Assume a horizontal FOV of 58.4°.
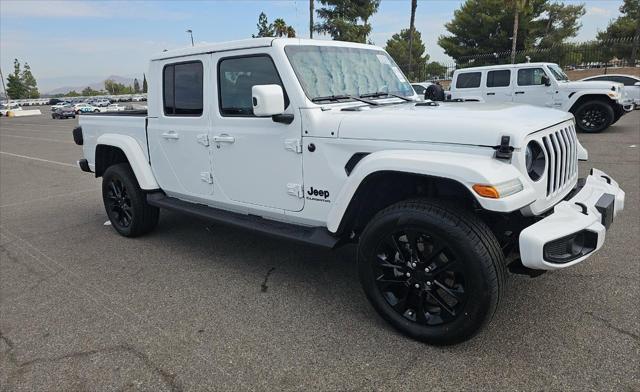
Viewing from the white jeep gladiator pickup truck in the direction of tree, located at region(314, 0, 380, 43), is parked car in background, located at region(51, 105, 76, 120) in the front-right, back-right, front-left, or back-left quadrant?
front-left

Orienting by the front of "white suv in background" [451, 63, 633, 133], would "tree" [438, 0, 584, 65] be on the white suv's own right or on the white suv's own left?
on the white suv's own left

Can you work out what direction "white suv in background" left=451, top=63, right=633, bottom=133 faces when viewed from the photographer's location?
facing to the right of the viewer

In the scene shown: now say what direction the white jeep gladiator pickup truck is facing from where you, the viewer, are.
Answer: facing the viewer and to the right of the viewer

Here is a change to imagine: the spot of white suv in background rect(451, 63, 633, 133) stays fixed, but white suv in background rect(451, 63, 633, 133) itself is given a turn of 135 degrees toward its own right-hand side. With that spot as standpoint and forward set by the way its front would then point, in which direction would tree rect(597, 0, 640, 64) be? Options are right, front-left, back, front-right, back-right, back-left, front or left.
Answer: back-right

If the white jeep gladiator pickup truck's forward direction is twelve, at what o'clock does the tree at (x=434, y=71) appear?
The tree is roughly at 8 o'clock from the white jeep gladiator pickup truck.

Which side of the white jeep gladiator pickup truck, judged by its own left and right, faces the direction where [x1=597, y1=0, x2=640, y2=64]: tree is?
left

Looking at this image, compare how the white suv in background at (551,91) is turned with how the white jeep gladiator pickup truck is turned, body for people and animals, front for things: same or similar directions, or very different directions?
same or similar directions

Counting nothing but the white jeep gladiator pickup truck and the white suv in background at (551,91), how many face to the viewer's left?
0

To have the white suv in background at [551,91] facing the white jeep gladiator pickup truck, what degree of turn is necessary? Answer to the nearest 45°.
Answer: approximately 90° to its right

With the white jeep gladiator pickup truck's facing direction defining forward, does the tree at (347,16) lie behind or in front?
behind

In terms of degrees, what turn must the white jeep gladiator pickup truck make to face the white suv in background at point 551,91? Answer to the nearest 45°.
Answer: approximately 90° to its left

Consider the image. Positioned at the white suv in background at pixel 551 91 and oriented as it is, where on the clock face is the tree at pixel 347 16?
The tree is roughly at 8 o'clock from the white suv in background.

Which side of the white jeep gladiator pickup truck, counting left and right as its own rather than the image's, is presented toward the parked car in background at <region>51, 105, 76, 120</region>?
back
